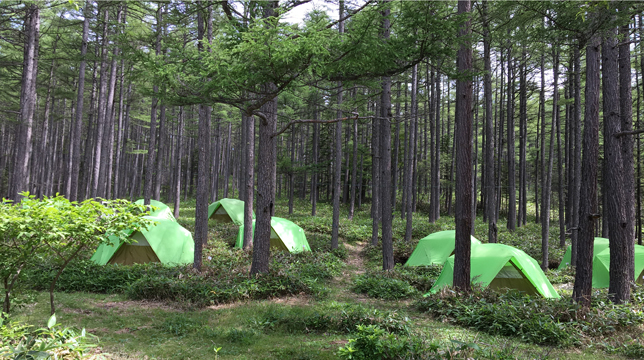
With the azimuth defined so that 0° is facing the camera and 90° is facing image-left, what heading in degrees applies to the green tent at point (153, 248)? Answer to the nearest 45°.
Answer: approximately 45°

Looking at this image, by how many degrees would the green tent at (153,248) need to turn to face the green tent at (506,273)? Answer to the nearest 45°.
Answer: approximately 90° to its left

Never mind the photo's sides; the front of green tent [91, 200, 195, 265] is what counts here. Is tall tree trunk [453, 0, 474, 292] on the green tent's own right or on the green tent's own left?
on the green tent's own left

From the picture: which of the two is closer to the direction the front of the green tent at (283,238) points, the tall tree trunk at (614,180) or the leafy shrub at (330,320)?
the leafy shrub

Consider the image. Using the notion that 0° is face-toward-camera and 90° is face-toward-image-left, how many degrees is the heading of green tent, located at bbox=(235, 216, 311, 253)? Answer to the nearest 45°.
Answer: approximately 0°

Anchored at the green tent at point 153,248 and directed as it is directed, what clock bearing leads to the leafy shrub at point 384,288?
The leafy shrub is roughly at 9 o'clock from the green tent.
